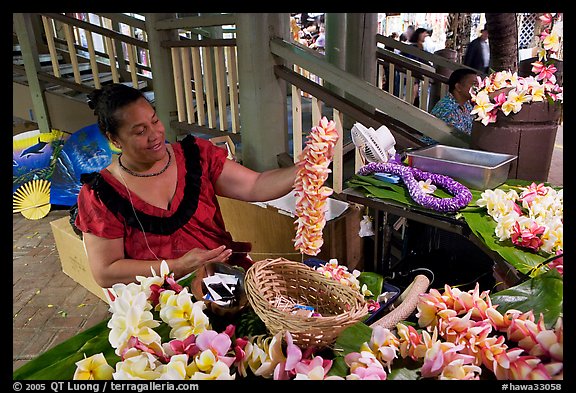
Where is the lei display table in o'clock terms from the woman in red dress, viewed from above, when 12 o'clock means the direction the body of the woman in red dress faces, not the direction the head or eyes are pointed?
The lei display table is roughly at 11 o'clock from the woman in red dress.

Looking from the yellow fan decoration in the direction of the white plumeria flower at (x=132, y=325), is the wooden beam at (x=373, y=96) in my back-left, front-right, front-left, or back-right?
front-left

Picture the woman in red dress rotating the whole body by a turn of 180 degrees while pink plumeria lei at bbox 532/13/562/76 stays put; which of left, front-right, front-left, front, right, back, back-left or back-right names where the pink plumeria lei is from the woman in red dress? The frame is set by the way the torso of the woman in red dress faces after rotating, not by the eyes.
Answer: back-right

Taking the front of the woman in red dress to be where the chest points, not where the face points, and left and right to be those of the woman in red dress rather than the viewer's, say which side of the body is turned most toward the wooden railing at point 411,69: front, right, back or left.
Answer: left

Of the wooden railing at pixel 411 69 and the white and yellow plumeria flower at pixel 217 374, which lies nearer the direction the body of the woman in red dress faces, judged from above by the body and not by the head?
the white and yellow plumeria flower

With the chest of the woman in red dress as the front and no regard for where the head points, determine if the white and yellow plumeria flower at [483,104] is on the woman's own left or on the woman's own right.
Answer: on the woman's own left

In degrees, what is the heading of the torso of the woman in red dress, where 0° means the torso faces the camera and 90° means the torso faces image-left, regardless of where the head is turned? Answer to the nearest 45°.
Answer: approximately 315°

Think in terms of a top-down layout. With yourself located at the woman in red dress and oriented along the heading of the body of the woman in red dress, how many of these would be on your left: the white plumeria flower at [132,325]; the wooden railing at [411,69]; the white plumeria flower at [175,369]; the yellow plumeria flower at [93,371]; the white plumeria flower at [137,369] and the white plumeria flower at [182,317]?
1

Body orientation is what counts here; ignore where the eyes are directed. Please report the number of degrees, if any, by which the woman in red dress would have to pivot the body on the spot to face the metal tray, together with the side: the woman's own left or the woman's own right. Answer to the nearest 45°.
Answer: approximately 45° to the woman's own left

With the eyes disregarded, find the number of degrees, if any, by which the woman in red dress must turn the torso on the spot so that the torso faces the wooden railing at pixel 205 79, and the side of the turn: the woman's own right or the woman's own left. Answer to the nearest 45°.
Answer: approximately 135° to the woman's own left

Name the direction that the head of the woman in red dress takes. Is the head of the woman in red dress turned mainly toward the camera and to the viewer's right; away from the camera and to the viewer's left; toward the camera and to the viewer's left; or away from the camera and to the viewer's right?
toward the camera and to the viewer's right

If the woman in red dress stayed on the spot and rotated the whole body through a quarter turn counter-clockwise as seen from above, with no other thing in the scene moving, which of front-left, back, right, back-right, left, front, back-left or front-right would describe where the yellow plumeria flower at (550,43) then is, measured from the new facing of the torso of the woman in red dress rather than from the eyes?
front-right

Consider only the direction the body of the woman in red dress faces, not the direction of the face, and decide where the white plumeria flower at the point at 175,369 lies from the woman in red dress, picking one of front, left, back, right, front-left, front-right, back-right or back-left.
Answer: front-right

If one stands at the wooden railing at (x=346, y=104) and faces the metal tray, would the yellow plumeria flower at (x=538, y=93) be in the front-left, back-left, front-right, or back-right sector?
front-left

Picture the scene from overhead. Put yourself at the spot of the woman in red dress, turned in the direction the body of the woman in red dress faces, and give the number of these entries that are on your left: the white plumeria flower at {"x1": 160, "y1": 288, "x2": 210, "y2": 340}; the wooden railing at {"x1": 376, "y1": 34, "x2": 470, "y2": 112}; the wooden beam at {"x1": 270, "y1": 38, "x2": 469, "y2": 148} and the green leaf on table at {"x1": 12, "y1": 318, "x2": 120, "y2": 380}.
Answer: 2
